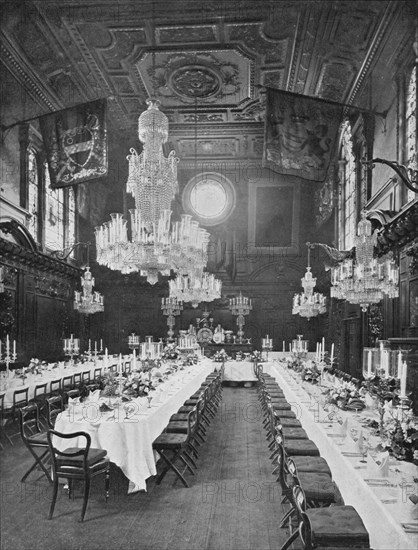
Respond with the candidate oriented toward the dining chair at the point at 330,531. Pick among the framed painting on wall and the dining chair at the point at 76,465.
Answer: the framed painting on wall

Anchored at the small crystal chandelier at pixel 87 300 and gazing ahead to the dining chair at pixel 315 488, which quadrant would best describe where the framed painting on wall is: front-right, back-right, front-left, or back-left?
back-left

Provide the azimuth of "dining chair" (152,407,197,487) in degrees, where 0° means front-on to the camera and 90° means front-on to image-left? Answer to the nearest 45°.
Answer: approximately 90°

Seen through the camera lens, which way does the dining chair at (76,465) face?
facing away from the viewer and to the right of the viewer

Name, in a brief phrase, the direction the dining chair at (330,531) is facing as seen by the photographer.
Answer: facing to the right of the viewer

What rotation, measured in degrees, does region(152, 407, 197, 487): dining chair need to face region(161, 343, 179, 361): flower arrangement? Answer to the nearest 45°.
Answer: approximately 90° to its right

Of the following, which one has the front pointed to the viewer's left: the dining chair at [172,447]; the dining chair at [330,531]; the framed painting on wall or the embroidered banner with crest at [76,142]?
the dining chair at [172,447]
